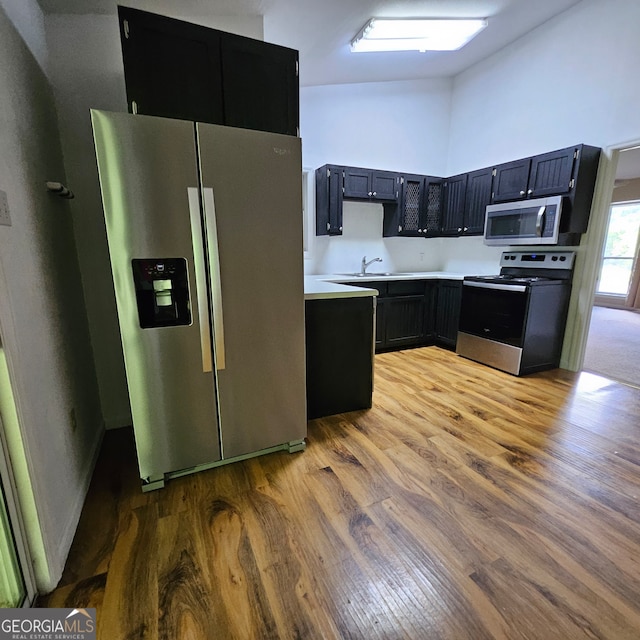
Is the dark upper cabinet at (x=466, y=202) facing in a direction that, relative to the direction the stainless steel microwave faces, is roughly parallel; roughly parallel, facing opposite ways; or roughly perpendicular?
roughly parallel

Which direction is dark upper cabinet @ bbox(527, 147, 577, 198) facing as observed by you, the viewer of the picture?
facing the viewer and to the left of the viewer

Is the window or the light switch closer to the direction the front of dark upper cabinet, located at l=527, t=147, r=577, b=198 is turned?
the light switch

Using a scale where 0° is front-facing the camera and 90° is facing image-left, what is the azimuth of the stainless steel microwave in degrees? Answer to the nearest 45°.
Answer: approximately 45°

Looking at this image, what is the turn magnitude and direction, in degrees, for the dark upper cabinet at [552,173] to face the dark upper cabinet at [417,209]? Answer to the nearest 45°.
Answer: approximately 45° to its right

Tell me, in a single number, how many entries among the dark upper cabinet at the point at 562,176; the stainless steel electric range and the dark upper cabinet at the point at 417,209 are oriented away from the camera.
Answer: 0

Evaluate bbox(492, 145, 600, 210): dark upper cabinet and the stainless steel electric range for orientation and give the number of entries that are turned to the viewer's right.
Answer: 0

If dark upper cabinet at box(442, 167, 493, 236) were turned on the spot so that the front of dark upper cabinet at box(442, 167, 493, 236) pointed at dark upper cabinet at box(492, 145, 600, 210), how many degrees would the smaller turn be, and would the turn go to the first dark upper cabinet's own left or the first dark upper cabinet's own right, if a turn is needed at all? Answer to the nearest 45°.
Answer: approximately 90° to the first dark upper cabinet's own left

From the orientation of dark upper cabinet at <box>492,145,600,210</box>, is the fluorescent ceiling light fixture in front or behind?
in front

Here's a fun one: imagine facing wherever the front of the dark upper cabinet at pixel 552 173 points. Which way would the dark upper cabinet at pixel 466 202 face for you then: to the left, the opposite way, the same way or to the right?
the same way

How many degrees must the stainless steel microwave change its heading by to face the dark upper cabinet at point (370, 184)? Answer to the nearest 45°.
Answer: approximately 45° to its right

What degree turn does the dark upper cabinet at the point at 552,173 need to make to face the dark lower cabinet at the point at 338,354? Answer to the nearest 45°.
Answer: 0° — it already faces it

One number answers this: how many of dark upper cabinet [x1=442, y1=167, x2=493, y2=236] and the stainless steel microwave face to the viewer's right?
0

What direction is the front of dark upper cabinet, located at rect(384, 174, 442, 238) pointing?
toward the camera
